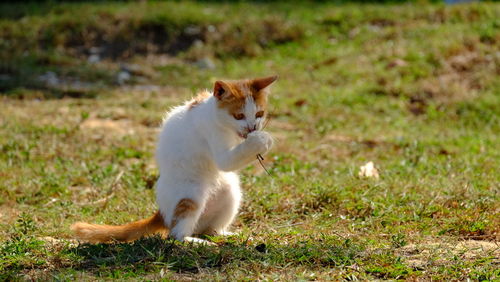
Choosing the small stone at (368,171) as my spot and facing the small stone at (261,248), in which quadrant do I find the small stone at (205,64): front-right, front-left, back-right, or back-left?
back-right

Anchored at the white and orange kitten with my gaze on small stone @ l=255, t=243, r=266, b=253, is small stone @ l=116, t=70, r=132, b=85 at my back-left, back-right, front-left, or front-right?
back-left

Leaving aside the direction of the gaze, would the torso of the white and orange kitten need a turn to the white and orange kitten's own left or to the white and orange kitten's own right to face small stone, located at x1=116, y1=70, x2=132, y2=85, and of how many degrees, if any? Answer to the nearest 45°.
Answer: approximately 135° to the white and orange kitten's own left

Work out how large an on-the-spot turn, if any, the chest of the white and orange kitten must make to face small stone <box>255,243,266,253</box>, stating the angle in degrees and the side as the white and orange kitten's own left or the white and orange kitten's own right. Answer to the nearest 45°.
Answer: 0° — it already faces it

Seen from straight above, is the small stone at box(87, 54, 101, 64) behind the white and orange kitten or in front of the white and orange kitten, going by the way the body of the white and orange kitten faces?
behind

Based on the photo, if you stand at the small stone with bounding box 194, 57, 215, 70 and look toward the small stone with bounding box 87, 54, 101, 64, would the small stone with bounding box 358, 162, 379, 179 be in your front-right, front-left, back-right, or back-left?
back-left

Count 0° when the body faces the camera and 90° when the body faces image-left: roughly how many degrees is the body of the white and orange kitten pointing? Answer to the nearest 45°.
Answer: approximately 315°

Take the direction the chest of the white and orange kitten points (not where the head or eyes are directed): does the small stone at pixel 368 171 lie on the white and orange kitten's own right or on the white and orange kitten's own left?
on the white and orange kitten's own left

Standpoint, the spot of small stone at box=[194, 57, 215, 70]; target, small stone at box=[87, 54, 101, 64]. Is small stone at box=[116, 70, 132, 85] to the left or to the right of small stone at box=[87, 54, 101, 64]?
left
